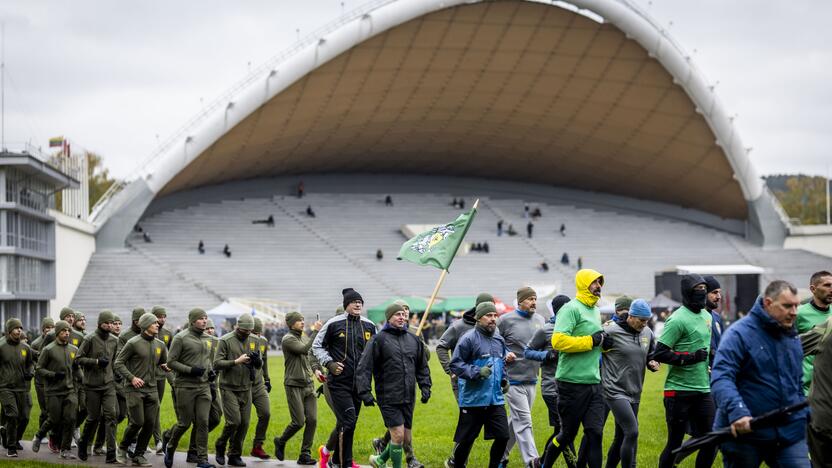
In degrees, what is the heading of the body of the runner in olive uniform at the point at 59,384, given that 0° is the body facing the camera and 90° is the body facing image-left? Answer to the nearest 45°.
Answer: approximately 315°

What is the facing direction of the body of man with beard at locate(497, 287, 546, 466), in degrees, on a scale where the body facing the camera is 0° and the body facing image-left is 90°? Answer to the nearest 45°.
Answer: approximately 315°

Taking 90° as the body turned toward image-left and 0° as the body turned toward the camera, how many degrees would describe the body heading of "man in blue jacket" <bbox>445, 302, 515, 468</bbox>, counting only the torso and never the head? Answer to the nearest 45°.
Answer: approximately 315°

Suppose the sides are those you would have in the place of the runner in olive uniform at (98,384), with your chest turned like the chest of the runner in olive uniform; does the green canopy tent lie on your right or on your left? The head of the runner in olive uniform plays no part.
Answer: on your left

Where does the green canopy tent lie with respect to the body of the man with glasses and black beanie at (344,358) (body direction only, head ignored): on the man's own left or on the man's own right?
on the man's own left

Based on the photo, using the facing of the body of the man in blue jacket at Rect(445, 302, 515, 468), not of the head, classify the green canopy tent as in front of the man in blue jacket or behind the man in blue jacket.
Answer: behind

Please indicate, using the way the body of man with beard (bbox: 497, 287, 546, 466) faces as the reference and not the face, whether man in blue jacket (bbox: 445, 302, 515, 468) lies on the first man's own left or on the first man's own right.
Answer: on the first man's own right

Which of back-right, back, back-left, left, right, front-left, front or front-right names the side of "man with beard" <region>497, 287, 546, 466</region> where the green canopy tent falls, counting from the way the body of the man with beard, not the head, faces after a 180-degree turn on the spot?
front-right

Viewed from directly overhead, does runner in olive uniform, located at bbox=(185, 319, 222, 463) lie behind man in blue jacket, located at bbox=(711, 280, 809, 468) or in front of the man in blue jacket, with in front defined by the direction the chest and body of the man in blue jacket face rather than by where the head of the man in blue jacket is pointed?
behind
